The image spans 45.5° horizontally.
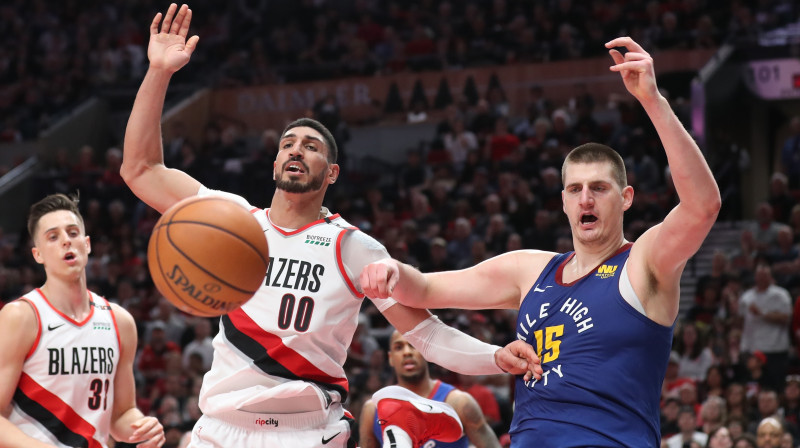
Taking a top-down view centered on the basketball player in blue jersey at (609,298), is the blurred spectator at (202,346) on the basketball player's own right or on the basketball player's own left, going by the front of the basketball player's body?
on the basketball player's own right

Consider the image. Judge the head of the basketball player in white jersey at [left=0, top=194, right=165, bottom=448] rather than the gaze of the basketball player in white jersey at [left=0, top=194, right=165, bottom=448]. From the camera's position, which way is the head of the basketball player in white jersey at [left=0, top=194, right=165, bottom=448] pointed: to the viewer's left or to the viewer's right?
to the viewer's right

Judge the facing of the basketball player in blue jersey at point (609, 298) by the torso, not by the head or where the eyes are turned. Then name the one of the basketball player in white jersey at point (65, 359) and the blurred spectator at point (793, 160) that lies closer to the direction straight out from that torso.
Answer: the basketball player in white jersey

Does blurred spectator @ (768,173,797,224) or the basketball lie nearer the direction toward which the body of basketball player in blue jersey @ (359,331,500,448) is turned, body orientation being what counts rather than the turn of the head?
the basketball

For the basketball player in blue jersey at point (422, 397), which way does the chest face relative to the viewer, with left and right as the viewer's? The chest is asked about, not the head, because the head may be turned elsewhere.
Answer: facing the viewer

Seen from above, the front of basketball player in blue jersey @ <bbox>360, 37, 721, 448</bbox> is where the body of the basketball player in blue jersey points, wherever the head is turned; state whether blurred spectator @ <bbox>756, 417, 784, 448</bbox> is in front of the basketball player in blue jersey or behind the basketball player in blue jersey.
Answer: behind

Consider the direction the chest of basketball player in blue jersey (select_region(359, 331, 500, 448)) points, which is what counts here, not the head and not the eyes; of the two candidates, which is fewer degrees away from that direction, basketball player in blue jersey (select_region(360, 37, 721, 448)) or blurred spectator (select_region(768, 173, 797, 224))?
the basketball player in blue jersey

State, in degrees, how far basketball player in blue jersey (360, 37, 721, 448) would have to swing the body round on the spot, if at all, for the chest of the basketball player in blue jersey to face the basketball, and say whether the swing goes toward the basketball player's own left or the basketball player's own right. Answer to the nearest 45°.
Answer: approximately 45° to the basketball player's own right

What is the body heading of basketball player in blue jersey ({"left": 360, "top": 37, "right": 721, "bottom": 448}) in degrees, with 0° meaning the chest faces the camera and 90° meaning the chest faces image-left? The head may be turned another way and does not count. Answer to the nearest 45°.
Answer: approximately 45°

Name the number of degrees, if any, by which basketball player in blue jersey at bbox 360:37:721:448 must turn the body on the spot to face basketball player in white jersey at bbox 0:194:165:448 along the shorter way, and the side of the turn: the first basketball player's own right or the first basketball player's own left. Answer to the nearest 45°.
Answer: approximately 45° to the first basketball player's own right

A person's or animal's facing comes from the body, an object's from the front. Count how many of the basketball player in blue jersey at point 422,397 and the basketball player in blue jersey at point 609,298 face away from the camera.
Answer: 0

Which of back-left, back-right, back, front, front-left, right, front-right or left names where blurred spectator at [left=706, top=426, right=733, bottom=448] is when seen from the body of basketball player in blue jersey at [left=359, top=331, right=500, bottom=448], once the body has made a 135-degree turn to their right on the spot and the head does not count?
right
